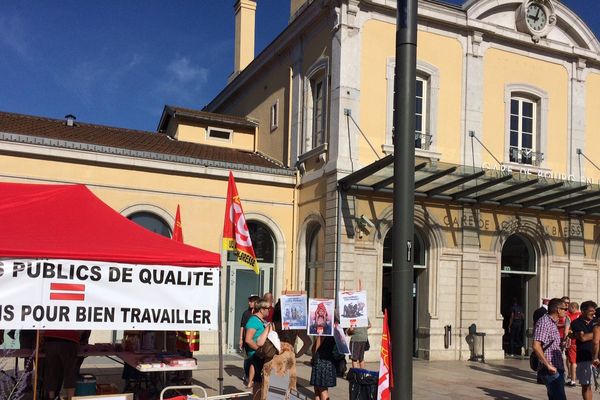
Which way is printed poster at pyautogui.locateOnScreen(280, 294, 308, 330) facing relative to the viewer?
toward the camera

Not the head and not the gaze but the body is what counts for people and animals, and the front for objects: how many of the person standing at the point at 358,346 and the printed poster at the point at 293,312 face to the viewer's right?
0
